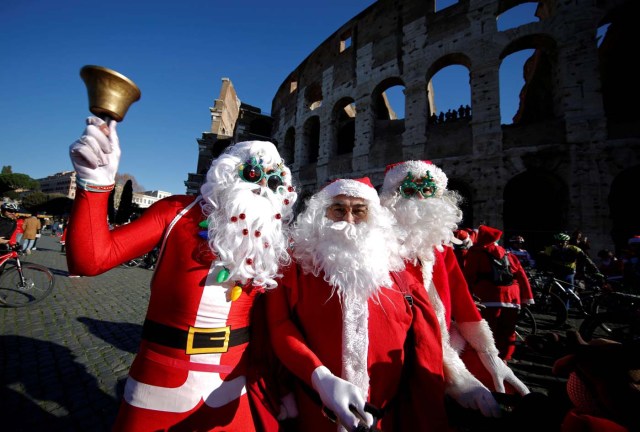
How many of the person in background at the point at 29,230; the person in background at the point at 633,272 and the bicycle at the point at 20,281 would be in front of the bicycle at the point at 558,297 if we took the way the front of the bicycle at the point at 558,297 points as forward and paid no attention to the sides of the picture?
2

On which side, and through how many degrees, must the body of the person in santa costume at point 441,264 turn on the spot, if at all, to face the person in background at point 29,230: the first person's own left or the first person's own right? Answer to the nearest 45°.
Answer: approximately 90° to the first person's own right

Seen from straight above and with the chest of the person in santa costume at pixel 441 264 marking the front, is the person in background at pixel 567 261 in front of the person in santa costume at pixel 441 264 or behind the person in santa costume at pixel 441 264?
behind

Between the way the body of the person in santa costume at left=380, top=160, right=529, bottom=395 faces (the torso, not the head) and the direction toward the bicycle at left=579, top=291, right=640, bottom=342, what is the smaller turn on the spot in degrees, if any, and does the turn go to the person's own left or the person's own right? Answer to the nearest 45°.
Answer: approximately 135° to the person's own left

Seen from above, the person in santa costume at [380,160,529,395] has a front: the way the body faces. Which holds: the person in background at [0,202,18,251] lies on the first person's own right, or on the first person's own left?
on the first person's own right

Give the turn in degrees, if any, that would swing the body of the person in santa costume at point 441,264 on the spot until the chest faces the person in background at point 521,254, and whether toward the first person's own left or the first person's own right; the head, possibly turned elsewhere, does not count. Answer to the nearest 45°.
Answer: approximately 180°

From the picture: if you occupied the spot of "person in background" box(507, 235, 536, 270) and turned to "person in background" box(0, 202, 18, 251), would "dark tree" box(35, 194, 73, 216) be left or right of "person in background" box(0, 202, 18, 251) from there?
right

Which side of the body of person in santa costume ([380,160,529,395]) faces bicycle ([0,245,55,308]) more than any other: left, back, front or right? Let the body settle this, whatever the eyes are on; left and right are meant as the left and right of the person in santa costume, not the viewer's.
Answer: right

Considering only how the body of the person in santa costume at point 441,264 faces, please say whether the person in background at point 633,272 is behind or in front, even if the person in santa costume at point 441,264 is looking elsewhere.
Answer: behind
